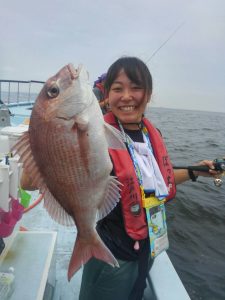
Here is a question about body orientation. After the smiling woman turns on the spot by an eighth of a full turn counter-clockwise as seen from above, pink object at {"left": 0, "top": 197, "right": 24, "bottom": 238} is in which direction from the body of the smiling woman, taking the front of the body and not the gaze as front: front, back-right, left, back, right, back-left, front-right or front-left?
back

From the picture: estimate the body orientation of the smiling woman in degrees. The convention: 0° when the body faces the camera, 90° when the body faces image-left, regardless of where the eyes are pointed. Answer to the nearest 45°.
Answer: approximately 315°
